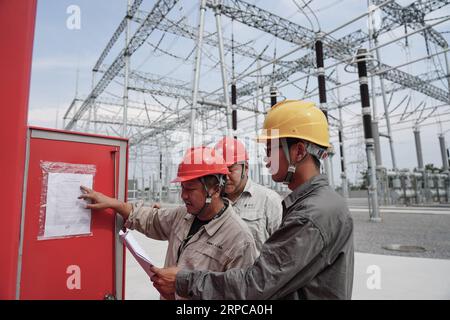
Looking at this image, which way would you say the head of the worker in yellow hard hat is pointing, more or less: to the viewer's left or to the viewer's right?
to the viewer's left

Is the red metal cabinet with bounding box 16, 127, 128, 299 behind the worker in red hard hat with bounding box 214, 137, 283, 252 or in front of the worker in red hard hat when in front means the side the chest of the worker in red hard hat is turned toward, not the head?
in front

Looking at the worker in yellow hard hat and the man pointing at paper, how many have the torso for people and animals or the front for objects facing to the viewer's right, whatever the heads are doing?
0

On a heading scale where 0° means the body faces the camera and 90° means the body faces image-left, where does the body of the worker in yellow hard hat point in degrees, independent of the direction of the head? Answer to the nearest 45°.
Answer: approximately 90°

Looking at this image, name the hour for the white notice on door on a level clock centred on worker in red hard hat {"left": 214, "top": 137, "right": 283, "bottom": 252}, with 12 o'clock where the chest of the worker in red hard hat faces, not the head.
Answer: The white notice on door is roughly at 12 o'clock from the worker in red hard hat.

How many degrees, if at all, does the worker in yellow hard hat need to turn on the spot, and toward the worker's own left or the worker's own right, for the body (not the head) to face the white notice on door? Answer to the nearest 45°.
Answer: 0° — they already face it

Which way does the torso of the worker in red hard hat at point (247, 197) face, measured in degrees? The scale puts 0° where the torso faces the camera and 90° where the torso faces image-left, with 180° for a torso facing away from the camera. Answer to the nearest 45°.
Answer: approximately 45°

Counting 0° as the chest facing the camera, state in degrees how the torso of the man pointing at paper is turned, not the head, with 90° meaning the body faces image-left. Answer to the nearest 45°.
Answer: approximately 45°
